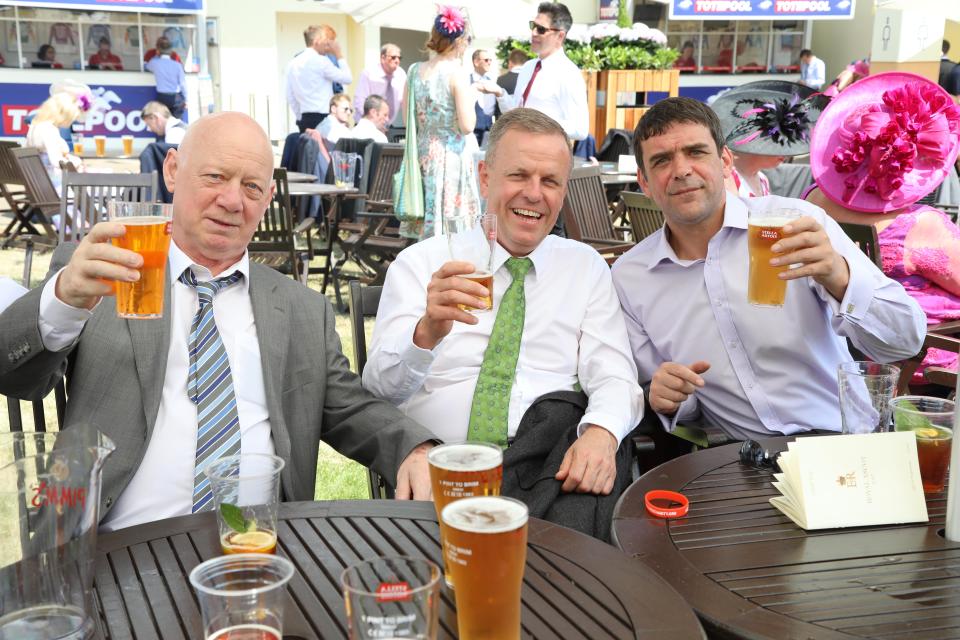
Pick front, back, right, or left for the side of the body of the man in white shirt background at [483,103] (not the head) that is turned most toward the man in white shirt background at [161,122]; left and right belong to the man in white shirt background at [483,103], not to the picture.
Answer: right

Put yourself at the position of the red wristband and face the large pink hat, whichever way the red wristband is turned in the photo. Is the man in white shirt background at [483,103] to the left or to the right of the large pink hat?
left

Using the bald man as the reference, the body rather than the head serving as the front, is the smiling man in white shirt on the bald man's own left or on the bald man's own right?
on the bald man's own left

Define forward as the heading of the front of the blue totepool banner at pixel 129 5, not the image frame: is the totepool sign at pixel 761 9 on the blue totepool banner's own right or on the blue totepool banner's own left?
on the blue totepool banner's own left

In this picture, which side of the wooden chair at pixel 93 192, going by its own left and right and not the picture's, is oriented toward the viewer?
back

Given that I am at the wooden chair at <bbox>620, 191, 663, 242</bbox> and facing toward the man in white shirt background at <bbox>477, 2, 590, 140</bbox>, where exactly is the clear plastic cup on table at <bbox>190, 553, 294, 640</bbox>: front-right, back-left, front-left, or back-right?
back-left
